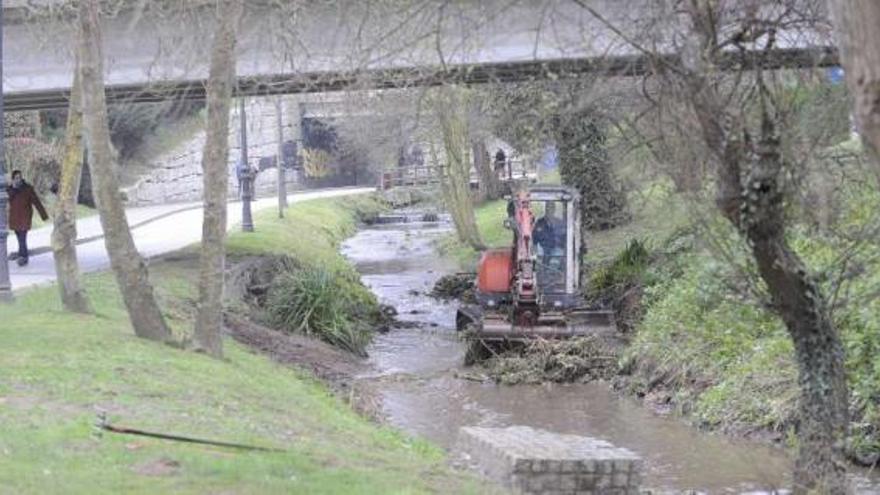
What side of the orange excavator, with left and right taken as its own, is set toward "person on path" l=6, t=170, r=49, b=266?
right

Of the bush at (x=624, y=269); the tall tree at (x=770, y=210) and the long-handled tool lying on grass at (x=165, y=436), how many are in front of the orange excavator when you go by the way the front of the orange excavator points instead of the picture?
2

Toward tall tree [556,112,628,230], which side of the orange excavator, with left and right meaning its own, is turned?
back

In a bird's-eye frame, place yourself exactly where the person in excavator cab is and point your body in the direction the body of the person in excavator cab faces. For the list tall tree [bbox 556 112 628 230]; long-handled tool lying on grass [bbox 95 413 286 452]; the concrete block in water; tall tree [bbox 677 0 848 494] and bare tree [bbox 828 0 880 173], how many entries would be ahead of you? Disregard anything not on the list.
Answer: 4

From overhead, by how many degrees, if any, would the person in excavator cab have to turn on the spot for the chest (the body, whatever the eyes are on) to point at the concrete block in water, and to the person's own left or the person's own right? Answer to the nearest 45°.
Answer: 0° — they already face it

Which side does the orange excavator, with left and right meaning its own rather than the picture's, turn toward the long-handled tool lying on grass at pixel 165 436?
front

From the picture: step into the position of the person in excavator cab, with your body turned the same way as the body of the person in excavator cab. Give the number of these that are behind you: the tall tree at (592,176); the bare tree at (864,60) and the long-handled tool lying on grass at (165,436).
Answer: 1

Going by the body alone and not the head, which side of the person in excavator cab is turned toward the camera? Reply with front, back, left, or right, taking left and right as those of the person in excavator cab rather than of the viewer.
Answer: front

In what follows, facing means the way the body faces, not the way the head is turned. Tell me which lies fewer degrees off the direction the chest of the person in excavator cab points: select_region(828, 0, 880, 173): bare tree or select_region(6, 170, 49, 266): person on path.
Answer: the bare tree

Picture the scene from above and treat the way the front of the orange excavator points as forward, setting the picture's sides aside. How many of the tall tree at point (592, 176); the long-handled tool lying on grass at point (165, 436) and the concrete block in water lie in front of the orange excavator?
2

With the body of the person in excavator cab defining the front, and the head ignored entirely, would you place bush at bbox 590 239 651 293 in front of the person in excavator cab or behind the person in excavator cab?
behind

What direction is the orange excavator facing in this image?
toward the camera

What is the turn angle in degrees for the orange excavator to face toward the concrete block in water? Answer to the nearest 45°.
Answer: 0° — it already faces it

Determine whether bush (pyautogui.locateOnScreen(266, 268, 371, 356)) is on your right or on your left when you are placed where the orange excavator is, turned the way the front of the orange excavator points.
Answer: on your right
